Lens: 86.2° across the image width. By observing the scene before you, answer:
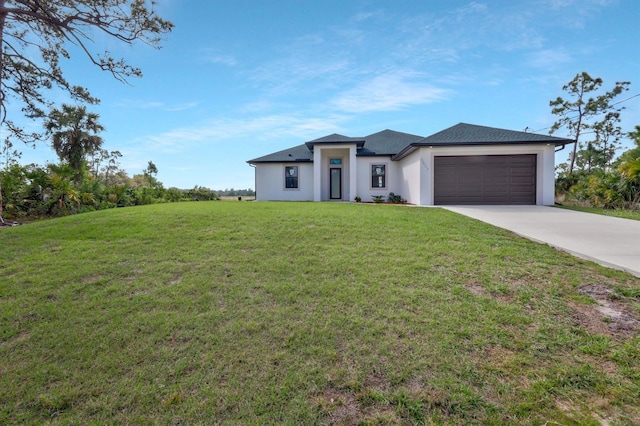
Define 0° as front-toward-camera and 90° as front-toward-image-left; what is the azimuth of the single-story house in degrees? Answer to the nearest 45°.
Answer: approximately 0°

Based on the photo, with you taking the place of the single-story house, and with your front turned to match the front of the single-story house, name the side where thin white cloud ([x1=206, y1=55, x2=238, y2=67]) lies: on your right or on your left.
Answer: on your right

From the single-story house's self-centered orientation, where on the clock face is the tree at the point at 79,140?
The tree is roughly at 3 o'clock from the single-story house.
